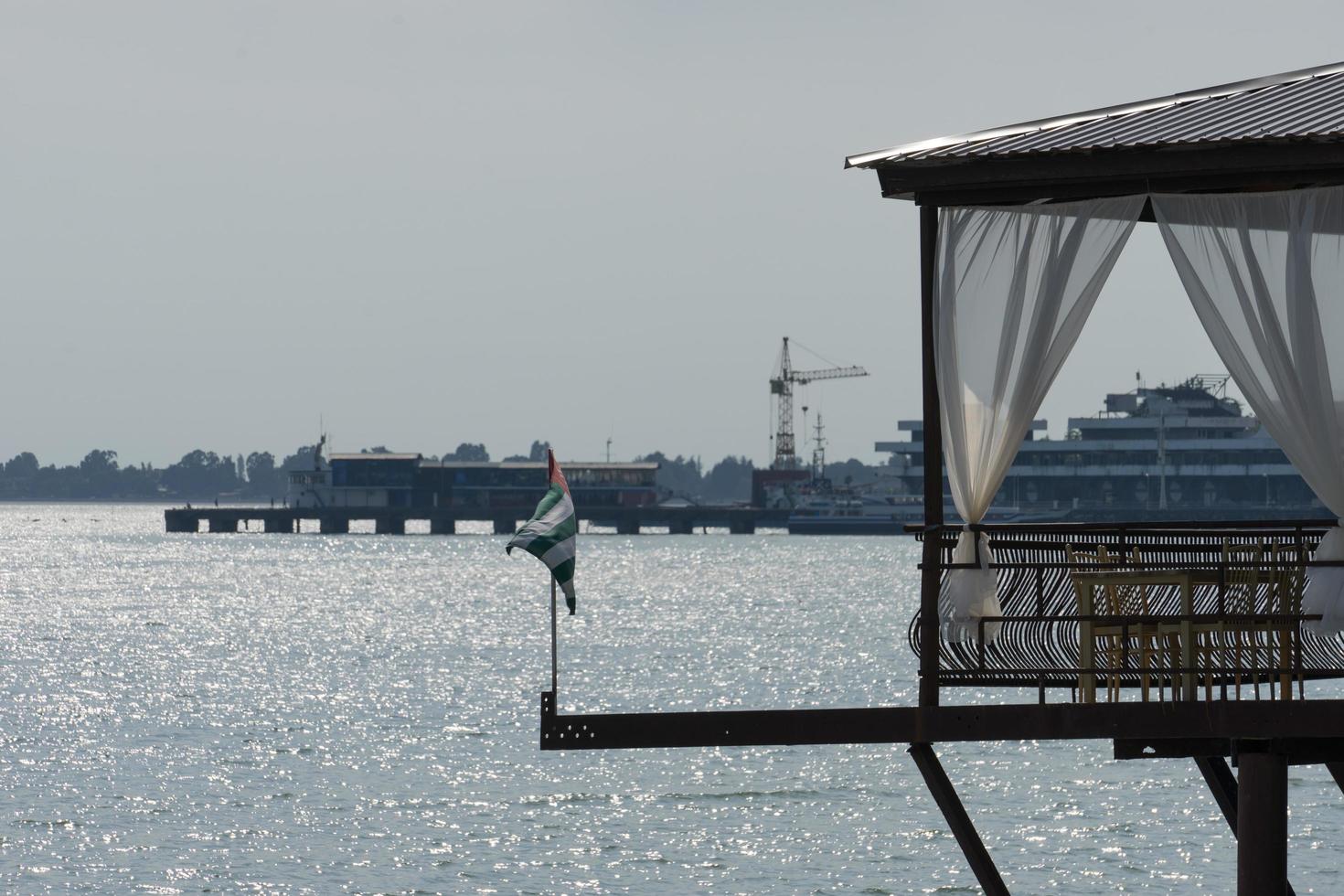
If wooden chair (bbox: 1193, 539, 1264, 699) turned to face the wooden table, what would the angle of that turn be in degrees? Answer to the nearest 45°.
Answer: approximately 45° to its right

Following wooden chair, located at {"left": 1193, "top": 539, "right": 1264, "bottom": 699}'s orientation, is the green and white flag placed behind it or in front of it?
in front

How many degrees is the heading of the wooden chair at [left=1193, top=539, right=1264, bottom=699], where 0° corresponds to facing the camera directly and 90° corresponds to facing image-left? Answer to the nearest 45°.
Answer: approximately 45°
